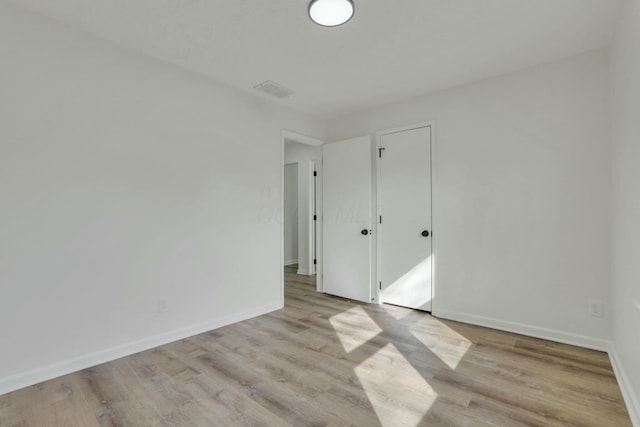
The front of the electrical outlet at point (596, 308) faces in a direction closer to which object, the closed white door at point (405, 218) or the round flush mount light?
the round flush mount light

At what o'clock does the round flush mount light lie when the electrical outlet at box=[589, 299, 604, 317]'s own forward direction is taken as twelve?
The round flush mount light is roughly at 1 o'clock from the electrical outlet.

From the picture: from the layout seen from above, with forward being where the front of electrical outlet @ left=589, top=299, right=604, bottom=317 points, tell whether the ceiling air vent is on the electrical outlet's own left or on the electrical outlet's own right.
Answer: on the electrical outlet's own right

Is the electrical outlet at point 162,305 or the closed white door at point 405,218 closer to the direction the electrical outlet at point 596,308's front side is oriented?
the electrical outlet

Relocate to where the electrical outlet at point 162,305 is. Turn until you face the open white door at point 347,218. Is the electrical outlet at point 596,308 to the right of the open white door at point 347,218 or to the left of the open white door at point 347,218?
right

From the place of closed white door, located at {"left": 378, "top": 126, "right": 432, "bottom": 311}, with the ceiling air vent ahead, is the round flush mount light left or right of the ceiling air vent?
left

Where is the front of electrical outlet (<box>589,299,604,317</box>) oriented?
toward the camera

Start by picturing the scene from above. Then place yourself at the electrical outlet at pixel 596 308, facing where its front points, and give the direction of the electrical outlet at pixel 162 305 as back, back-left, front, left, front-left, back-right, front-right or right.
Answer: front-right

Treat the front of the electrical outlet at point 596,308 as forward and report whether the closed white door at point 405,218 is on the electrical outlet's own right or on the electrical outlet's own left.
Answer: on the electrical outlet's own right

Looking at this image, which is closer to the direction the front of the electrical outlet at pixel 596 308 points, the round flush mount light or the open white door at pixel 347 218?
the round flush mount light
